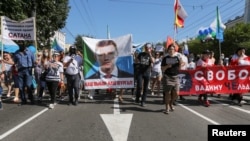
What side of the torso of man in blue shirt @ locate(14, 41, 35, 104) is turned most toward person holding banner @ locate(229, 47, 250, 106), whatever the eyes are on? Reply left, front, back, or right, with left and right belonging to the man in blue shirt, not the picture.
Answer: left

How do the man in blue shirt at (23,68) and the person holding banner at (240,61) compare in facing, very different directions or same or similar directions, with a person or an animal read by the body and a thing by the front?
same or similar directions

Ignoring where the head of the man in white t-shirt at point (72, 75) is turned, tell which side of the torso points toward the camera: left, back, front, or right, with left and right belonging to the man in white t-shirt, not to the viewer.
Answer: front

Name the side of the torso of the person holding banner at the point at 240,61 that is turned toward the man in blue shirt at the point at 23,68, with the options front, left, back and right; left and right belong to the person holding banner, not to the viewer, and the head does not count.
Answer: right

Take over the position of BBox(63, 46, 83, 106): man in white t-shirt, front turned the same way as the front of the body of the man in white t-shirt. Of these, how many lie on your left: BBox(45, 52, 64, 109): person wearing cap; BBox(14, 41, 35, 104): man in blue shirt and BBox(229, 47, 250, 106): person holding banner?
1

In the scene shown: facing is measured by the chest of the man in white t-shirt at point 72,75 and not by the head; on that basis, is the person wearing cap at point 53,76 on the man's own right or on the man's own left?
on the man's own right

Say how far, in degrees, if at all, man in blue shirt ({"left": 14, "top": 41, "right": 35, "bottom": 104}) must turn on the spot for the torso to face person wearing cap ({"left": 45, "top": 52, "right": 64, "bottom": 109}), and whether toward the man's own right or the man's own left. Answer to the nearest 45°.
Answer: approximately 45° to the man's own left

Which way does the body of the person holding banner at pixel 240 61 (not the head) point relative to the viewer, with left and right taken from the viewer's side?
facing the viewer

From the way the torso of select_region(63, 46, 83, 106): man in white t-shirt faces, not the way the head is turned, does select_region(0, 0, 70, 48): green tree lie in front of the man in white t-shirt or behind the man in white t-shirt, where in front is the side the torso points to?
behind

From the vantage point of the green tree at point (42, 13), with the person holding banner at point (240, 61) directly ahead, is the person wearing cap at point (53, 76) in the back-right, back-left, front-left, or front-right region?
front-right

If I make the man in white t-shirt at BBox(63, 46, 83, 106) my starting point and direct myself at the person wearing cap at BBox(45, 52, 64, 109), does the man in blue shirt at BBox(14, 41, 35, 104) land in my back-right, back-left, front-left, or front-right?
front-right
